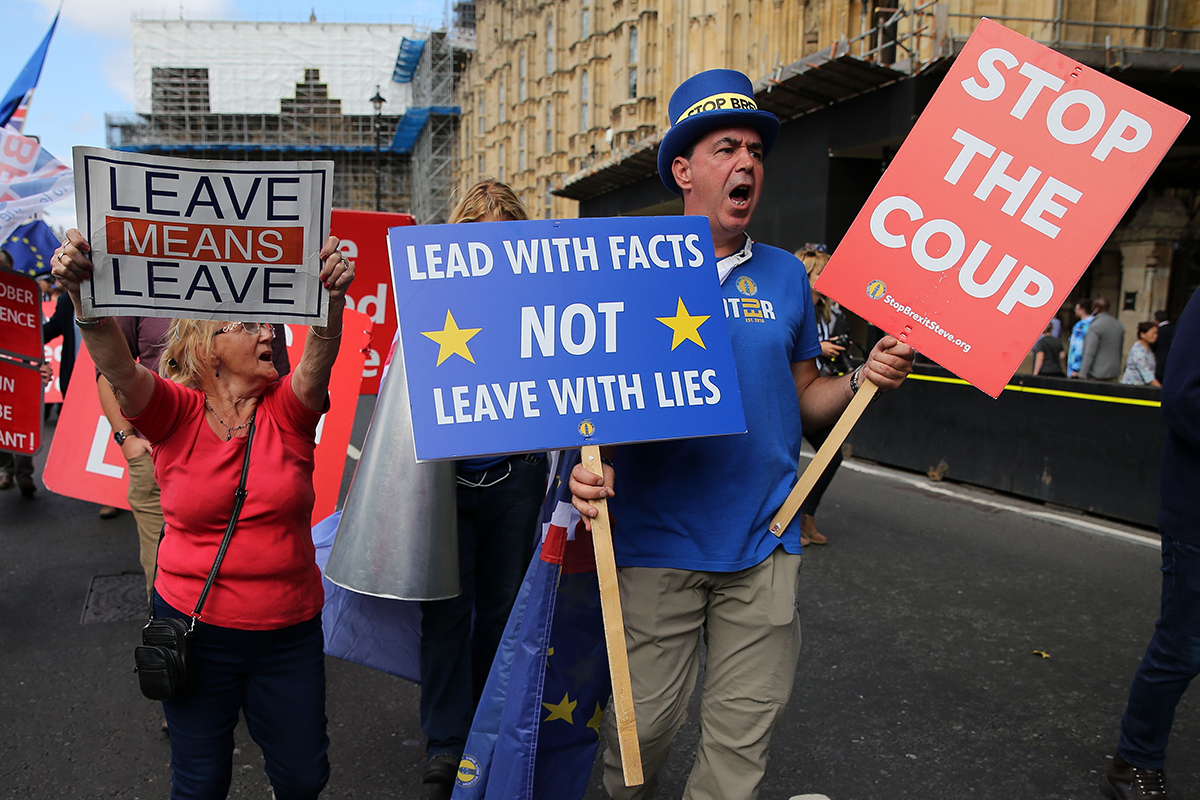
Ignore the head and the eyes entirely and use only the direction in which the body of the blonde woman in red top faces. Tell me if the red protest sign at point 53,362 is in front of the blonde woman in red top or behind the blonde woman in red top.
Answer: behind

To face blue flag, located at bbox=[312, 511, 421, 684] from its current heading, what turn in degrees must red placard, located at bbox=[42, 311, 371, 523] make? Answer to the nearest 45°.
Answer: approximately 45° to its left

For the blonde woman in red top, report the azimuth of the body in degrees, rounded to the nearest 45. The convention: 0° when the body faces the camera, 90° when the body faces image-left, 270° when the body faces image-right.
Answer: approximately 0°

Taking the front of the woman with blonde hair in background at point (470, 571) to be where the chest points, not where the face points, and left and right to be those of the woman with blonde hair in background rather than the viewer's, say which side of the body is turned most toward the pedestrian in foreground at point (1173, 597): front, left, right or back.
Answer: left

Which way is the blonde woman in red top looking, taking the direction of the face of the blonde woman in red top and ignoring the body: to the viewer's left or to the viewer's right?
to the viewer's right
